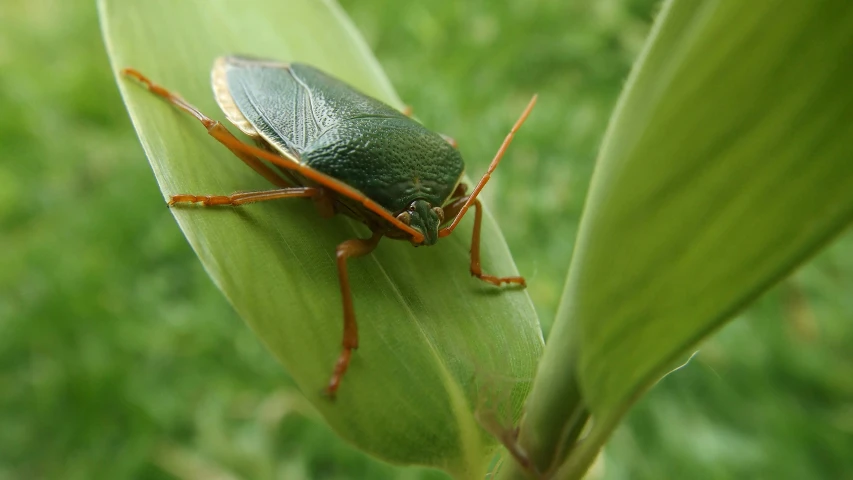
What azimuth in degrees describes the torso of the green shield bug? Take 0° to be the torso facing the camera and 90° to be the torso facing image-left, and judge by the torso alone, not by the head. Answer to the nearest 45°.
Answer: approximately 315°
